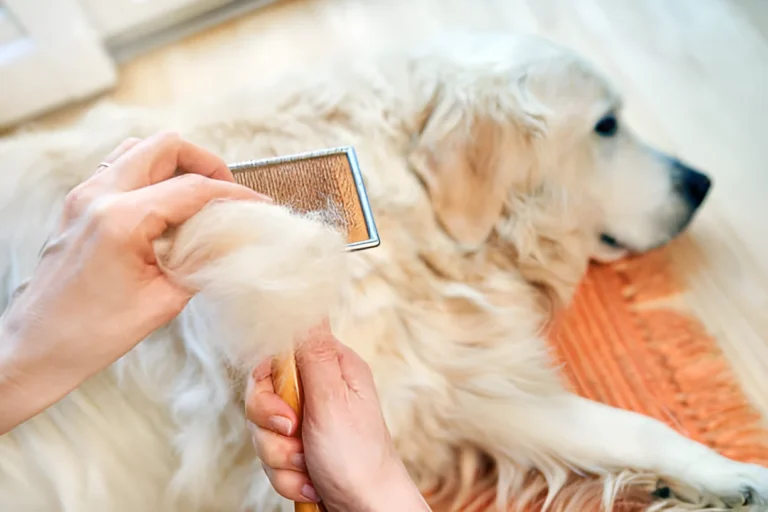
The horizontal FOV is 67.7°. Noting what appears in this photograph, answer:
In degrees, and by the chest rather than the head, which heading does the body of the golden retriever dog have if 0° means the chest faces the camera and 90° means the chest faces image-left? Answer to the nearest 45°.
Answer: approximately 270°

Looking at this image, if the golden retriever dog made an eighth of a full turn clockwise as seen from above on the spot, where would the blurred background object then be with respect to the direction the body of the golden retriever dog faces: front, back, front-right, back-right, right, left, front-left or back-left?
back
